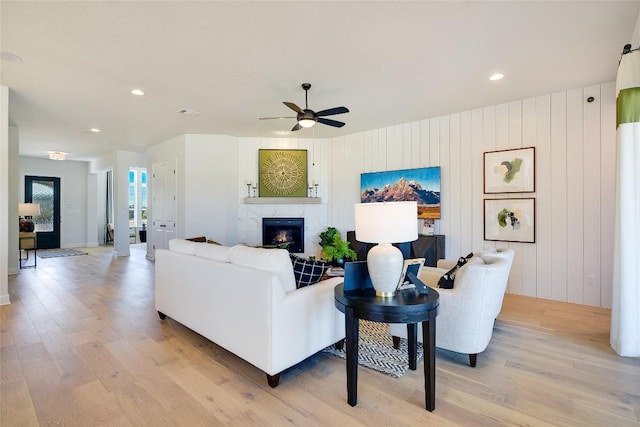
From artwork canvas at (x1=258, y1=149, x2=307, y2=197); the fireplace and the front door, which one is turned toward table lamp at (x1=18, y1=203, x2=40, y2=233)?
the front door

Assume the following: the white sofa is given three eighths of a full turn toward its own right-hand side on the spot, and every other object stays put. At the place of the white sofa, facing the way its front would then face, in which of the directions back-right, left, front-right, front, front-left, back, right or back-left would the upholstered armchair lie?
left

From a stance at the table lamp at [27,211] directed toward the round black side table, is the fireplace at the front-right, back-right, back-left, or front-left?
front-left

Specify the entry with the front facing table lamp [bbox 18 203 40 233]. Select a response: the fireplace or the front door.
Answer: the front door

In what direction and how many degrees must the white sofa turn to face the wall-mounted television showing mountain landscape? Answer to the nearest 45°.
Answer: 0° — it already faces it

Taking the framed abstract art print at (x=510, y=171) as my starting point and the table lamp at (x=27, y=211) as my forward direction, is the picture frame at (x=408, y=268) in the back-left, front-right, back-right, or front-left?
front-left

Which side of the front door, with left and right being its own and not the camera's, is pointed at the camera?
front

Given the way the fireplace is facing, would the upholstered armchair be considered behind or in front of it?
in front

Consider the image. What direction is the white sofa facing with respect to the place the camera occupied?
facing away from the viewer and to the right of the viewer

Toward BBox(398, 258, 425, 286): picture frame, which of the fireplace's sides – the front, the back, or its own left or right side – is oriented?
front

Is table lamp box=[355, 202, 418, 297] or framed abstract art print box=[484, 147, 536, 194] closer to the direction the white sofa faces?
the framed abstract art print

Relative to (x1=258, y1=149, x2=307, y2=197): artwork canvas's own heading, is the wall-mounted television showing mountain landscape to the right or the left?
on its left

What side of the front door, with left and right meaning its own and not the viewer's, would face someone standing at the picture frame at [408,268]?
front

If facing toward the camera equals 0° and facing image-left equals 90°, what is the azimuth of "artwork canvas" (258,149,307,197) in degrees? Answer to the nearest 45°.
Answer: approximately 0°

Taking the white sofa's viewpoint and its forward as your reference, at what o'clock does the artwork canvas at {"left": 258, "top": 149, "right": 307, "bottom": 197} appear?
The artwork canvas is roughly at 11 o'clock from the white sofa.

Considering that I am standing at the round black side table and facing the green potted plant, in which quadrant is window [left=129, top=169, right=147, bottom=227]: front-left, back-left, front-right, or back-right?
front-left

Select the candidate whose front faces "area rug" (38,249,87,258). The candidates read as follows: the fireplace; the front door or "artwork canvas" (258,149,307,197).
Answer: the front door

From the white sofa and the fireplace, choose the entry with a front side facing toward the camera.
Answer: the fireplace

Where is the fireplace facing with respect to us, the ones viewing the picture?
facing the viewer

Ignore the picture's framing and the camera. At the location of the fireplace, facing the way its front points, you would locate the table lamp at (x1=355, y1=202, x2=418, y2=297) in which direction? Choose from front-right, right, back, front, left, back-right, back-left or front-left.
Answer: front
